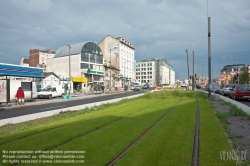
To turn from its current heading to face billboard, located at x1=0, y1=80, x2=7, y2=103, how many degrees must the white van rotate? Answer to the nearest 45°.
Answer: approximately 45° to its left

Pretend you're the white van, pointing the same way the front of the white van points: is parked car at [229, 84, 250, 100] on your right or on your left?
on your left

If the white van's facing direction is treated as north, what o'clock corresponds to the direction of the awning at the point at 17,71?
The awning is roughly at 12 o'clock from the white van.
